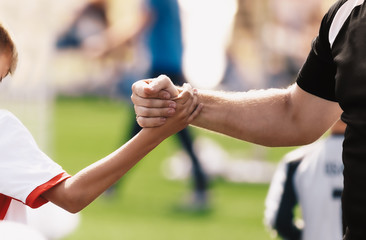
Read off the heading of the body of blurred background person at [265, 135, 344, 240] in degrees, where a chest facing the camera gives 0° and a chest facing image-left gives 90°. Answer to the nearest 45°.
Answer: approximately 180°
